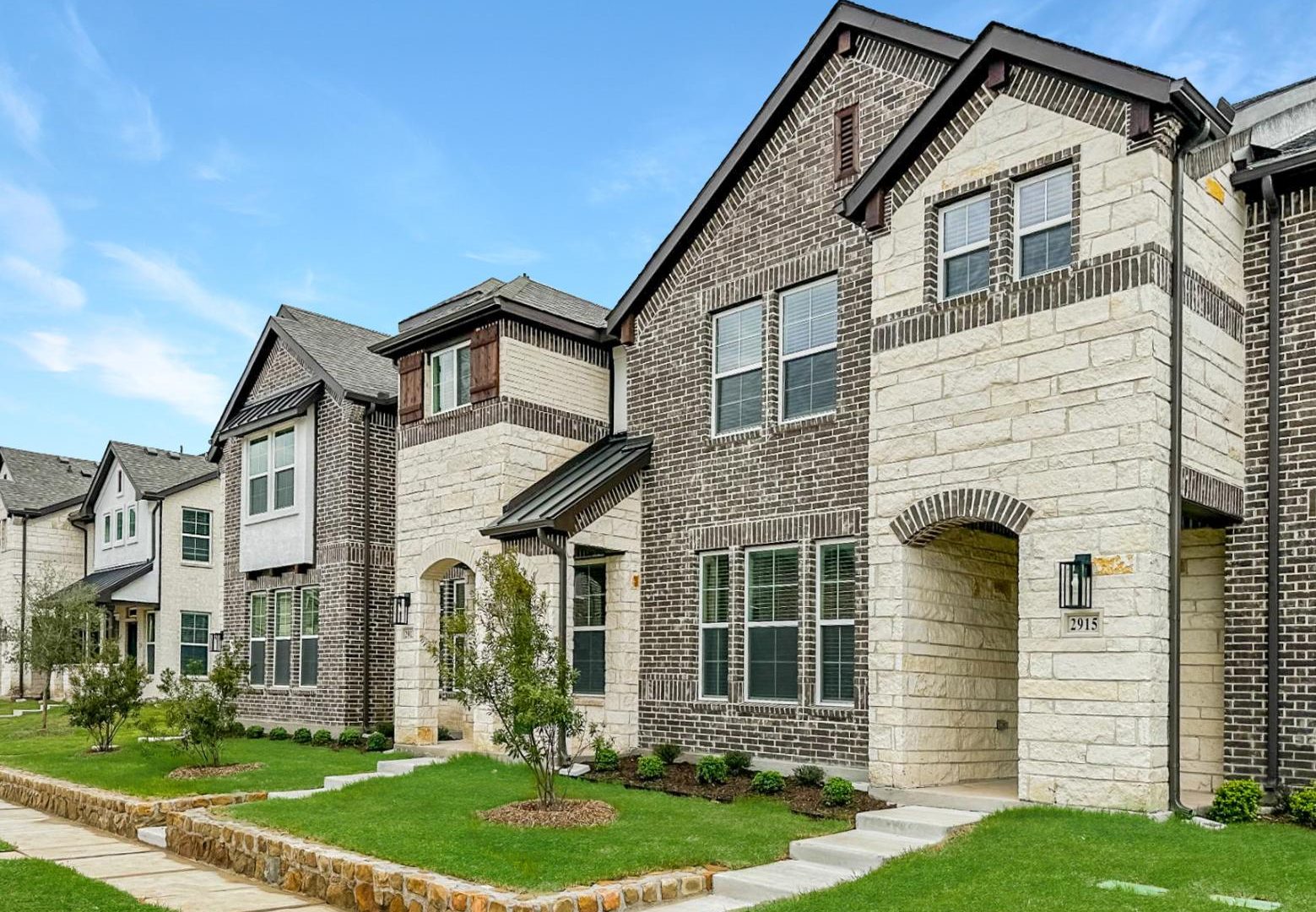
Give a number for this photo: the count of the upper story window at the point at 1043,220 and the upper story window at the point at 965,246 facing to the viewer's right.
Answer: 0

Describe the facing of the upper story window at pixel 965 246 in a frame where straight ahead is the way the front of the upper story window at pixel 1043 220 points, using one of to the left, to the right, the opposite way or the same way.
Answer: the same way

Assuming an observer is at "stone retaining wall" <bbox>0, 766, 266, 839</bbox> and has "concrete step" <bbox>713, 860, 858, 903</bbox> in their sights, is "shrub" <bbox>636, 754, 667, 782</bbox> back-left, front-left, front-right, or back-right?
front-left

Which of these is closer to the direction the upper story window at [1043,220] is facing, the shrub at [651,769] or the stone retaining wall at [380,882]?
the stone retaining wall

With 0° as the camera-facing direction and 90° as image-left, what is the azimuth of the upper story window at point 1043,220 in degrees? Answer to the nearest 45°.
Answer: approximately 45°

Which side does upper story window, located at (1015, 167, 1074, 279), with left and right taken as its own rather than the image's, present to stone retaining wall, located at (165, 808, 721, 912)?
front

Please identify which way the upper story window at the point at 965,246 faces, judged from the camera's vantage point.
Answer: facing the viewer and to the left of the viewer

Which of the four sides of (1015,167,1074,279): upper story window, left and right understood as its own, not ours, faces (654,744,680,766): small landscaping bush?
right

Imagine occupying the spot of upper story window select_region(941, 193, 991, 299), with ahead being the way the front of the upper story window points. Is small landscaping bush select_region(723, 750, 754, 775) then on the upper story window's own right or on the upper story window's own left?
on the upper story window's own right

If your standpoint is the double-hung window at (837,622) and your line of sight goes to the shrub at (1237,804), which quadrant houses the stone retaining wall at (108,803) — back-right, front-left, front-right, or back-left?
back-right

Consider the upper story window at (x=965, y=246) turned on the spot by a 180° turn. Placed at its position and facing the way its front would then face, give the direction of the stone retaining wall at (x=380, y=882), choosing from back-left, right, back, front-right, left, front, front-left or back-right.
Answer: back
